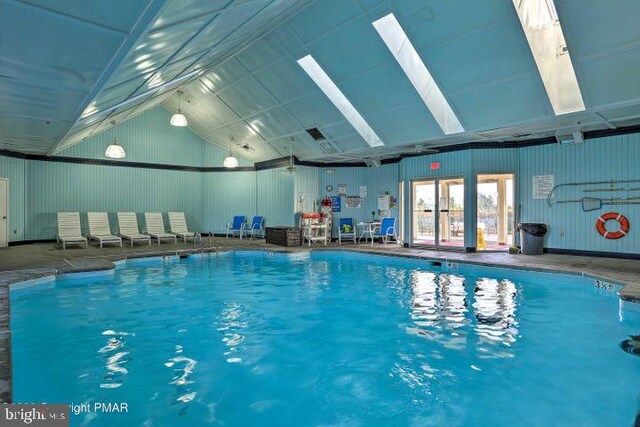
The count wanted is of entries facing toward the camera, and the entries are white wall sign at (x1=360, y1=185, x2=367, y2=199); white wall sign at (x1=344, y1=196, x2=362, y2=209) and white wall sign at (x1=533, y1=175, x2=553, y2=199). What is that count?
3

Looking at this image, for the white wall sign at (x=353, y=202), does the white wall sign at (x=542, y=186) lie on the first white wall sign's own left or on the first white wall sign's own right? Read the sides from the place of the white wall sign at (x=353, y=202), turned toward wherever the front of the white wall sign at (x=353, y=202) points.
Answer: on the first white wall sign's own left

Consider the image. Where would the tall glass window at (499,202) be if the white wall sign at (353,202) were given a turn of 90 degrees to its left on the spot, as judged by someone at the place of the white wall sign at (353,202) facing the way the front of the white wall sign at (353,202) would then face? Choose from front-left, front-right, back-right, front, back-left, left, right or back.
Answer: front

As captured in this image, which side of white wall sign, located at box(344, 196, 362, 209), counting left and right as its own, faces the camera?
front

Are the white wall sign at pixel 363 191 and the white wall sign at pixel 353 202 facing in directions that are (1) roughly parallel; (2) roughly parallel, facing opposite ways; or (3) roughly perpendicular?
roughly parallel

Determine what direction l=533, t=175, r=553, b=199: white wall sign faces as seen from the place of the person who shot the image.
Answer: facing the viewer

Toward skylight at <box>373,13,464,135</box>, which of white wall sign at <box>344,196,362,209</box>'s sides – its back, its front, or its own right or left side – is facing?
front

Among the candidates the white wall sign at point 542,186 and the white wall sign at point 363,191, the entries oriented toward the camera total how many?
2

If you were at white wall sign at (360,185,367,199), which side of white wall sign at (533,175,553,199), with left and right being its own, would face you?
right

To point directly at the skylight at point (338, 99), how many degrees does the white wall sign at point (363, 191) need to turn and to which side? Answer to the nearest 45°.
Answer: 0° — it already faces it

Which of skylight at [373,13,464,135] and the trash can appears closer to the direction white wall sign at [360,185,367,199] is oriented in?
the skylight
